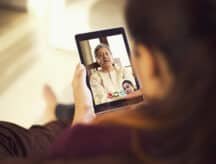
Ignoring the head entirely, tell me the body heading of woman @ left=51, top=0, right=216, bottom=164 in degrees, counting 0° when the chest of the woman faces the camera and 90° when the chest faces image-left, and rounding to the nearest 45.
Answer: approximately 135°
